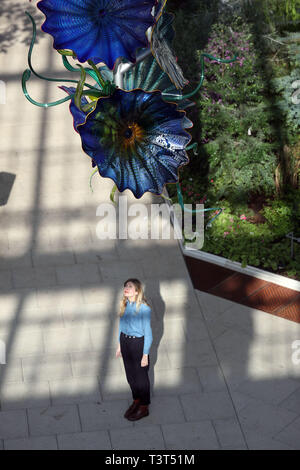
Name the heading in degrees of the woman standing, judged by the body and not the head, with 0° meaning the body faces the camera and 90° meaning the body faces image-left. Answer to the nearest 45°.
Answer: approximately 45°
